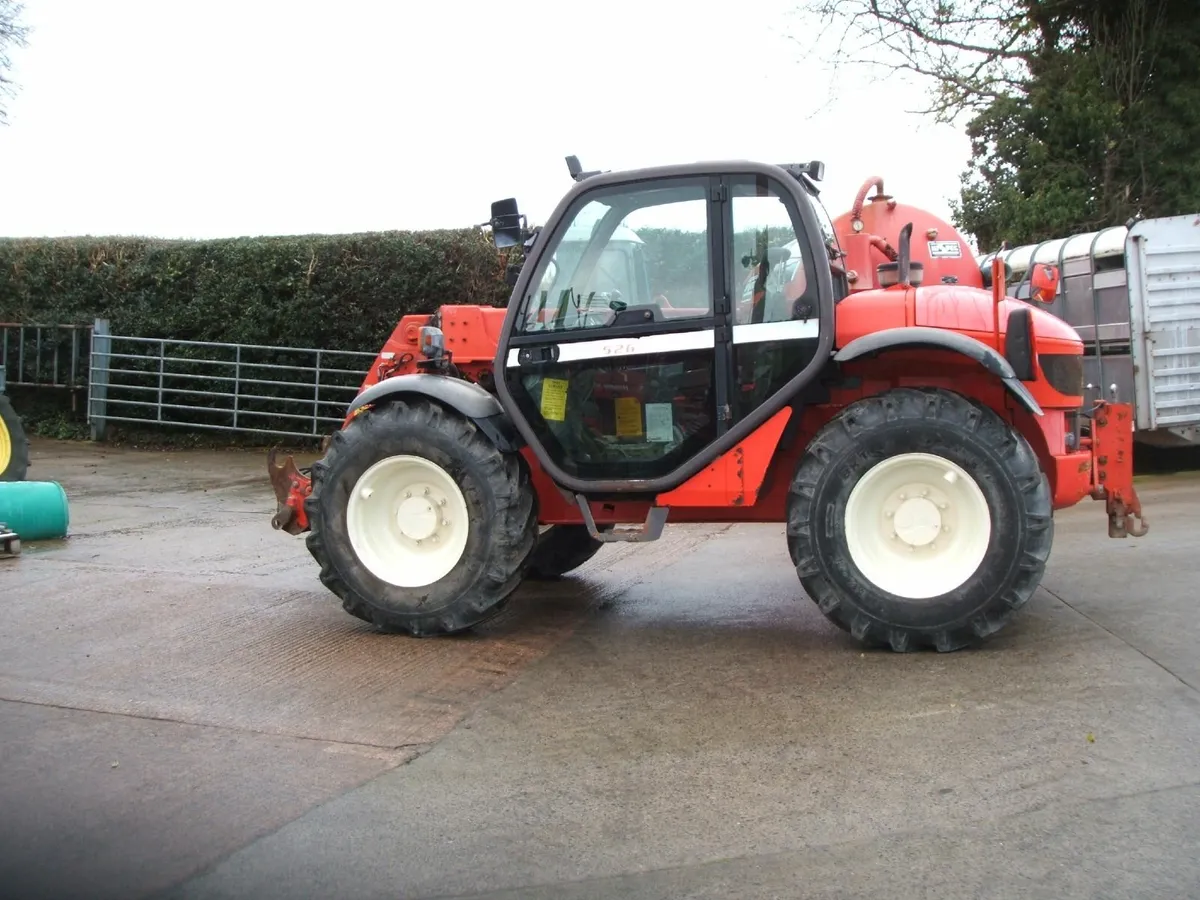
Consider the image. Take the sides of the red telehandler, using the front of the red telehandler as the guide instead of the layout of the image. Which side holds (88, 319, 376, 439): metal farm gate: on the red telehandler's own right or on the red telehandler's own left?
on the red telehandler's own right

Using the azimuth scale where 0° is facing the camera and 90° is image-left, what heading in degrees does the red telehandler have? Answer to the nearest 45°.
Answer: approximately 90°

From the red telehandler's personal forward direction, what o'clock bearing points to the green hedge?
The green hedge is roughly at 2 o'clock from the red telehandler.

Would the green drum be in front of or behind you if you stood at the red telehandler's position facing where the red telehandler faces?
in front
